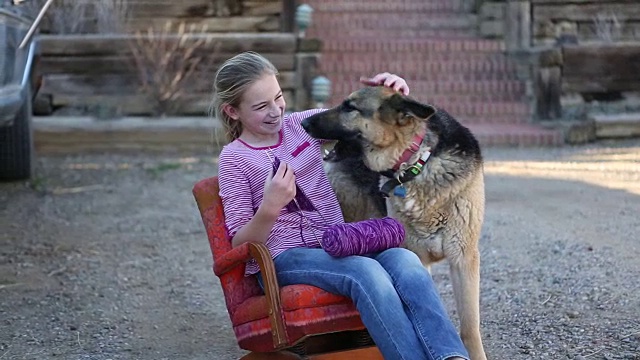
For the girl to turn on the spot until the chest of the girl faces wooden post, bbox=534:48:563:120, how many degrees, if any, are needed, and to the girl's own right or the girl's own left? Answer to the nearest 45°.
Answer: approximately 135° to the girl's own left

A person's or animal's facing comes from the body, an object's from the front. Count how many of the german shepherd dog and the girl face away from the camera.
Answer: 0

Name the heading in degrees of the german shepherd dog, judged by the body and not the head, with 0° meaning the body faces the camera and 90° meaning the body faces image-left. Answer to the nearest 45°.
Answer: approximately 45°

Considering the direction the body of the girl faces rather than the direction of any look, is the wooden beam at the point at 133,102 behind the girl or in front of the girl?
behind

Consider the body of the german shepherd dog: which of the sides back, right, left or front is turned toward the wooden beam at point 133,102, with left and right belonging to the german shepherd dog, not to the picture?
right

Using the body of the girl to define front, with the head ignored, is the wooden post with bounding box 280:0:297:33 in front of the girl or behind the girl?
behind

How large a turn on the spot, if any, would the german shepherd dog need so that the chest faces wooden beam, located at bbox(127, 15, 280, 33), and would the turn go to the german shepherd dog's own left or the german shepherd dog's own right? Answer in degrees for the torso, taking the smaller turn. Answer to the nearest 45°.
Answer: approximately 135° to the german shepherd dog's own right

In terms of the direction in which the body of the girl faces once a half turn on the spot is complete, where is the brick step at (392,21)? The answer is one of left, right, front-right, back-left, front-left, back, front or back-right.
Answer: front-right
